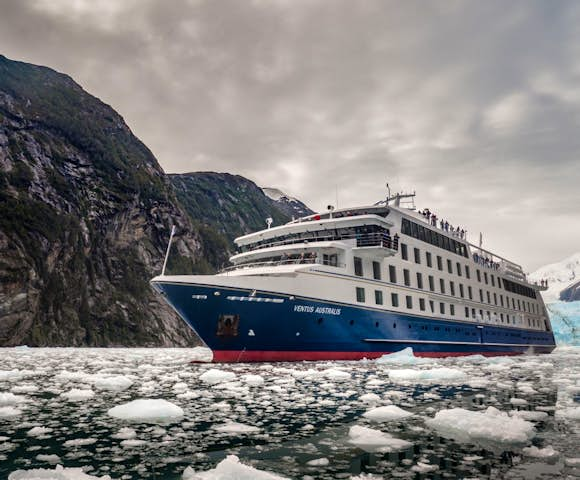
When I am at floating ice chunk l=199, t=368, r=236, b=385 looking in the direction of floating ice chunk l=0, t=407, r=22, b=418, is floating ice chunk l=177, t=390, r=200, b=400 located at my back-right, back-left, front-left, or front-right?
front-left

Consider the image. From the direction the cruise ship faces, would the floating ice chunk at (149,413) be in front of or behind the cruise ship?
in front

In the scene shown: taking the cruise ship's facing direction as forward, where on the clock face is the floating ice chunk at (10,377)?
The floating ice chunk is roughly at 12 o'clock from the cruise ship.

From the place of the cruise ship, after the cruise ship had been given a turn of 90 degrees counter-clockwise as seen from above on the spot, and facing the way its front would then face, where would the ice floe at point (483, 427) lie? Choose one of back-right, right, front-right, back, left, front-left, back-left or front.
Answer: front-right

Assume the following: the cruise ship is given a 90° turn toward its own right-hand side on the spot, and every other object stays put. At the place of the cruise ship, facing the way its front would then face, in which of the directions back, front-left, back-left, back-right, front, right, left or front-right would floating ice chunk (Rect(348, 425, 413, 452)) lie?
back-left

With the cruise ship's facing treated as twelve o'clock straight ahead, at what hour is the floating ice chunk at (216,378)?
The floating ice chunk is roughly at 11 o'clock from the cruise ship.

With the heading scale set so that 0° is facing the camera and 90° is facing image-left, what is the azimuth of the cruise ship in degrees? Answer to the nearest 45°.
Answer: approximately 45°

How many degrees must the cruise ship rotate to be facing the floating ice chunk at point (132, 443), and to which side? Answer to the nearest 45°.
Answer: approximately 45° to its left

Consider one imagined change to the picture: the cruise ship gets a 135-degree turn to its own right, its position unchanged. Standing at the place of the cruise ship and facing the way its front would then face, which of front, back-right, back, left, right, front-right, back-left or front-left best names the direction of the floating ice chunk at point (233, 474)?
back

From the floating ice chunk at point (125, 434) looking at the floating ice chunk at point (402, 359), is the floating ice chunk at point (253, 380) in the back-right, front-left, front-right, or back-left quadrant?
front-left

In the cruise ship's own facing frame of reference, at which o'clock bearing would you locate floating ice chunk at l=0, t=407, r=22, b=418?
The floating ice chunk is roughly at 11 o'clock from the cruise ship.

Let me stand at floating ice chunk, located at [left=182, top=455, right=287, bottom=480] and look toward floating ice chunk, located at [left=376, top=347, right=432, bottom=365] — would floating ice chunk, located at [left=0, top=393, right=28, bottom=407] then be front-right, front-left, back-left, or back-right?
front-left
